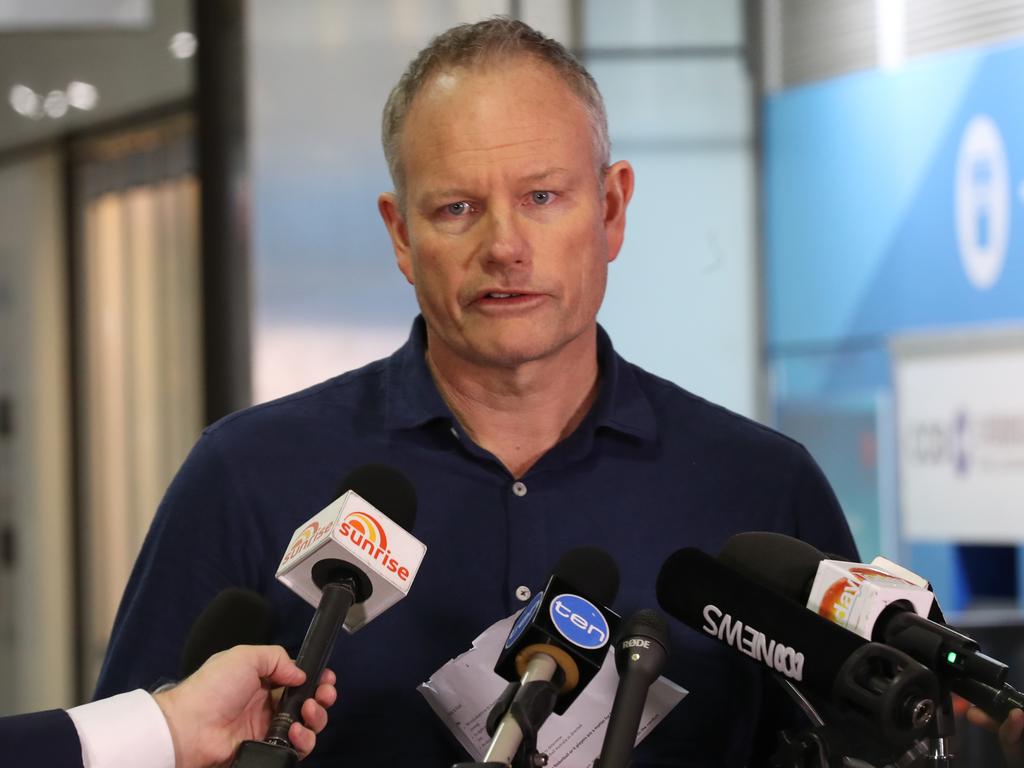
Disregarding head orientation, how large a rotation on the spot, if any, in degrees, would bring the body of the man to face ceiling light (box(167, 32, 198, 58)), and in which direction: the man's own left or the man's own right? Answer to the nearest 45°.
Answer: approximately 180°

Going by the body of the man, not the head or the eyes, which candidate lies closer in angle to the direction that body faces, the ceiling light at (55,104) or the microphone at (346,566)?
the microphone

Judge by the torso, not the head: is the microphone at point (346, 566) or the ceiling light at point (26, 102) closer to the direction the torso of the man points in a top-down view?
the microphone

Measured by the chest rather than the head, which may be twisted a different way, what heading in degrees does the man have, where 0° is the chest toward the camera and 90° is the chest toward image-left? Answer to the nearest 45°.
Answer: approximately 0°

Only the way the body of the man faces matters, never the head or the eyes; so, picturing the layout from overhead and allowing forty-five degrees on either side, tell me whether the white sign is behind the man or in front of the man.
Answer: behind

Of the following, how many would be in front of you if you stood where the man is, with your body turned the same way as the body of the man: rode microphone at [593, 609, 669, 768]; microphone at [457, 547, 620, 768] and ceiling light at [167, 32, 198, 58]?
2

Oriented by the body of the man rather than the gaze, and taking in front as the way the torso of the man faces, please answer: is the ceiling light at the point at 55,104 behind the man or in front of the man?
behind

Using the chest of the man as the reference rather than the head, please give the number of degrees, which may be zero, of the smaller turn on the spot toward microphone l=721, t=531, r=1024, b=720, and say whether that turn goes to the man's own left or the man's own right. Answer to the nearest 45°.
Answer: approximately 45° to the man's own left

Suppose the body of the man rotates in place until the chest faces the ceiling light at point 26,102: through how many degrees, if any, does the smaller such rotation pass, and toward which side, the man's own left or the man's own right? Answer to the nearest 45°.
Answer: approximately 135° to the man's own right

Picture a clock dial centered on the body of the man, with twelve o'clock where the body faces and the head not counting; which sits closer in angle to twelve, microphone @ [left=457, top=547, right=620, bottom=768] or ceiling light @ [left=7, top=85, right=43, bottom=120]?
the microphone

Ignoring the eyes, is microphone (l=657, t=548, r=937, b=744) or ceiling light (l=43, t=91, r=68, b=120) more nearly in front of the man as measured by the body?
the microphone

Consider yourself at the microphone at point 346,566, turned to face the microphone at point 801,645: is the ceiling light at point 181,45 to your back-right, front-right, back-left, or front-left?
back-left

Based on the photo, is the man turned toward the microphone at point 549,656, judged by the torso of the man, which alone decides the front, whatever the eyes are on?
yes

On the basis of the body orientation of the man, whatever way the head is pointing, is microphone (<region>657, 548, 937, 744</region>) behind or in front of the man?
in front
